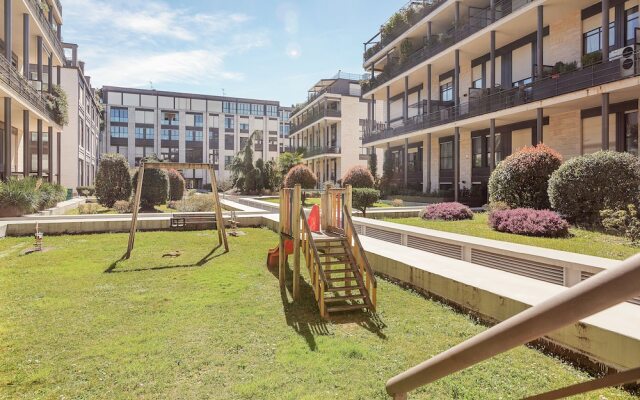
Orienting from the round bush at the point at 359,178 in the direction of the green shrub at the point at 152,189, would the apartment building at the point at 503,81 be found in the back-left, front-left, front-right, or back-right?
back-left

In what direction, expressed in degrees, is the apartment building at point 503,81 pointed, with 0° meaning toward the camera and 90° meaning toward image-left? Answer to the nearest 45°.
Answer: approximately 45°

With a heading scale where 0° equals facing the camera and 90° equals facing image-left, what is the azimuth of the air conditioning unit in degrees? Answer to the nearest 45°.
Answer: approximately 45°

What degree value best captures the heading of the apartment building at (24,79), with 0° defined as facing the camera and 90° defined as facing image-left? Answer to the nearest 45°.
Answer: approximately 315°

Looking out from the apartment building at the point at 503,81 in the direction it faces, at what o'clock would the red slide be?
The red slide is roughly at 11 o'clock from the apartment building.
